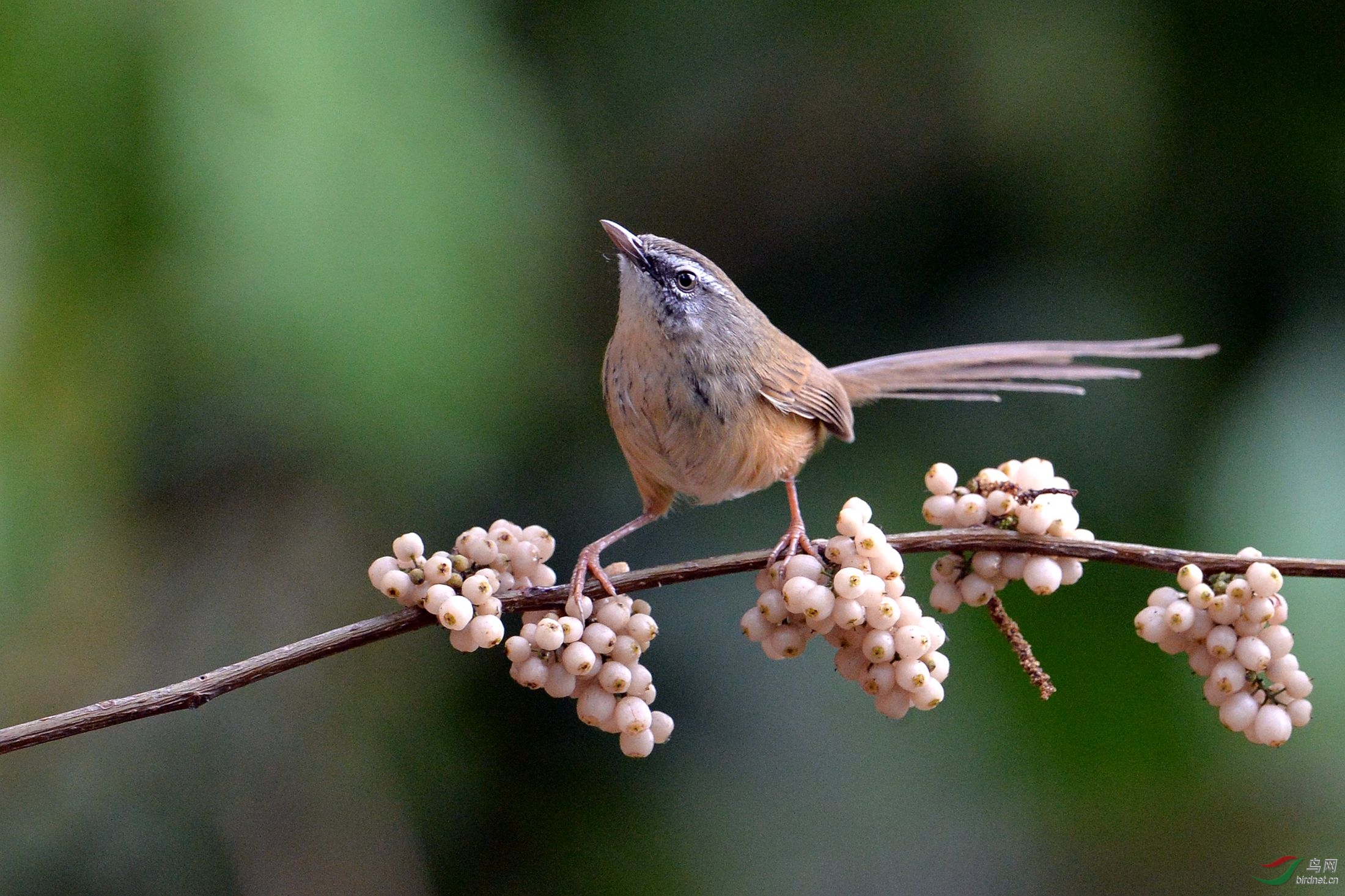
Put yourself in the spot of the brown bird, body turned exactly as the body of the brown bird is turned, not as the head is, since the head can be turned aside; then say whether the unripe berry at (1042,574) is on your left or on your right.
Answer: on your left

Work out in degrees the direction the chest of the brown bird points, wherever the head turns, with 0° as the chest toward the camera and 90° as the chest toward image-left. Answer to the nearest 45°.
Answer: approximately 45°

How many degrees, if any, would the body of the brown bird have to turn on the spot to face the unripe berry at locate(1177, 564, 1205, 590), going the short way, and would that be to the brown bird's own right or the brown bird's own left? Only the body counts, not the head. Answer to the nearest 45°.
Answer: approximately 90° to the brown bird's own left

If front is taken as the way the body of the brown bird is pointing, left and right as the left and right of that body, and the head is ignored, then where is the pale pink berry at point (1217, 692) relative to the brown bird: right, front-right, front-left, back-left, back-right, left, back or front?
left

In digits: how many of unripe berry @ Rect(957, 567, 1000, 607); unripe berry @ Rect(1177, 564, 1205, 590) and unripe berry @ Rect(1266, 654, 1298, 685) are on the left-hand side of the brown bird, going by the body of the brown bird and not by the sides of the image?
3

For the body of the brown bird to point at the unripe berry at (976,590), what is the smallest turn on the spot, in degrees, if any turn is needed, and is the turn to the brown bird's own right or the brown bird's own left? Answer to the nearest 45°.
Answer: approximately 90° to the brown bird's own left

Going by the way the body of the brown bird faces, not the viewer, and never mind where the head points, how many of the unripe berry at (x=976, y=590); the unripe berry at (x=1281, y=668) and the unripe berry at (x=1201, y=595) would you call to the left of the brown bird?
3

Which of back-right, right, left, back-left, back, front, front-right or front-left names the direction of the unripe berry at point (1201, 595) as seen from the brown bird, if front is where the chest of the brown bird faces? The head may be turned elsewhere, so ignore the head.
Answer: left

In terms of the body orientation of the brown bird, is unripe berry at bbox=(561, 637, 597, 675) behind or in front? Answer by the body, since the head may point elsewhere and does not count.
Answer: in front

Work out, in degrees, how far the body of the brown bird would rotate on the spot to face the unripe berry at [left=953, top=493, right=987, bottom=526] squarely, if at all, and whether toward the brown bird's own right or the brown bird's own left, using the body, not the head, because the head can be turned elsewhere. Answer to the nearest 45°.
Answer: approximately 90° to the brown bird's own left
